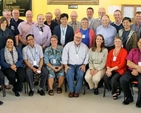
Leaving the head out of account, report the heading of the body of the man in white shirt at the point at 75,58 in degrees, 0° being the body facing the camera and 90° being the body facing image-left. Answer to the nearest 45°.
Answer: approximately 0°

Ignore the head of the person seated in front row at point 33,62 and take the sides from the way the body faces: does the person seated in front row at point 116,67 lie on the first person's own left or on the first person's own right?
on the first person's own left

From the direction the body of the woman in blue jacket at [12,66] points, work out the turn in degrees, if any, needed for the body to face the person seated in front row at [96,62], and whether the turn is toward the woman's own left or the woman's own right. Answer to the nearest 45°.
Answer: approximately 90° to the woman's own left

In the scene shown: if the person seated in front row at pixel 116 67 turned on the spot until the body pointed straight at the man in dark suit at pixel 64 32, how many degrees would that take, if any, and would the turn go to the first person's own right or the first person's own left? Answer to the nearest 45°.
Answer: approximately 90° to the first person's own right

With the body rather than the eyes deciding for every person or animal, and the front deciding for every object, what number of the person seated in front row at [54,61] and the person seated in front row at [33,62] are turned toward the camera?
2

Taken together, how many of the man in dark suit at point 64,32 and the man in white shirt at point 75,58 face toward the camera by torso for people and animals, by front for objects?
2

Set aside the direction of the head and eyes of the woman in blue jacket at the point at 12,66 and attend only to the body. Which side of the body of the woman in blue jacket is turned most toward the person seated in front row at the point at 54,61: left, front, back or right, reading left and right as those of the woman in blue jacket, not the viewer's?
left

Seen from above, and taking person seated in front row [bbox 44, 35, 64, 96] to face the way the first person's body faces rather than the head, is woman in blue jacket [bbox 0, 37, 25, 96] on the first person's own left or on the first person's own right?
on the first person's own right

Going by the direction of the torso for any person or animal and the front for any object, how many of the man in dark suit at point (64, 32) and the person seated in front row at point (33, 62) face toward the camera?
2

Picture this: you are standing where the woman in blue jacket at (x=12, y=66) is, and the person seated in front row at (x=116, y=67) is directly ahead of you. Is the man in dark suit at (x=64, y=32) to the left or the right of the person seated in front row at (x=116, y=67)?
left
